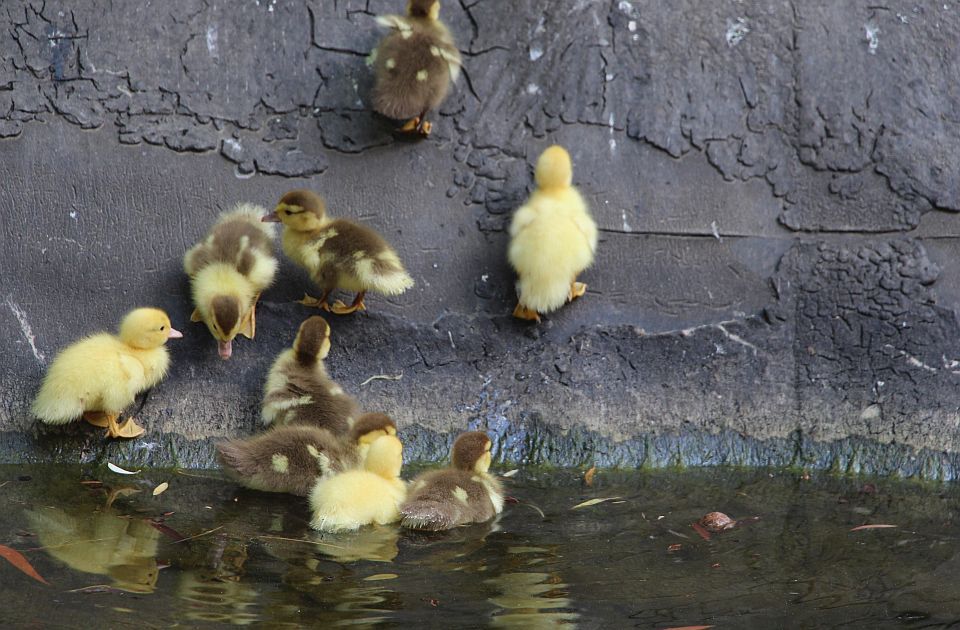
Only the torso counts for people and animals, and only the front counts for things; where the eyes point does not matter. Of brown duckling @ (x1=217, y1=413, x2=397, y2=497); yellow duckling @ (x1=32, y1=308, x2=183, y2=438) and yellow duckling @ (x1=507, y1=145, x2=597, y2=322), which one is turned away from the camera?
yellow duckling @ (x1=507, y1=145, x2=597, y2=322)

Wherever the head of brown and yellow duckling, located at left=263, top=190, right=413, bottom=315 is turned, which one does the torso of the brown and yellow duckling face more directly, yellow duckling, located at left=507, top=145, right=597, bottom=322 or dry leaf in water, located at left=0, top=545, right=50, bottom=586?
the dry leaf in water

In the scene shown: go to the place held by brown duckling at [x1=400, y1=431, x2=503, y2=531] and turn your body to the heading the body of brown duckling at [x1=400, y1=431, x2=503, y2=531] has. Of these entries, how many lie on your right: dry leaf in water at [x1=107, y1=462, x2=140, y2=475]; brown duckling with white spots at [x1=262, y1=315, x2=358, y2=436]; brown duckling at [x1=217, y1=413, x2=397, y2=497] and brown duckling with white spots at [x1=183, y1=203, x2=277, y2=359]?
0

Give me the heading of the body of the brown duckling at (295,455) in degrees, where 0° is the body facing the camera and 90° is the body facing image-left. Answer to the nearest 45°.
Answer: approximately 270°

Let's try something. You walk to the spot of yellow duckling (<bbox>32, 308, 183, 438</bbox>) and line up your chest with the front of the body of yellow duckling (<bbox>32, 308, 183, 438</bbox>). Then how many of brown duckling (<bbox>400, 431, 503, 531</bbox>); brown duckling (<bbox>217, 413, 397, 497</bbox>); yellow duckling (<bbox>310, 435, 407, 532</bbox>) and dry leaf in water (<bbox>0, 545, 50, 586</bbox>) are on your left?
0

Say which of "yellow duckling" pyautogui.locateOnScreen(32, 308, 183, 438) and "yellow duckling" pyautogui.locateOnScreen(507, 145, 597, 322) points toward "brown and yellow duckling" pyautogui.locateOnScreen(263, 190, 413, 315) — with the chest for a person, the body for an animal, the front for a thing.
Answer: "yellow duckling" pyautogui.locateOnScreen(32, 308, 183, 438)

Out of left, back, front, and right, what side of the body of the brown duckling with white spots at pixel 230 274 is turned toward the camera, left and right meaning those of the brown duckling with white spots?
front

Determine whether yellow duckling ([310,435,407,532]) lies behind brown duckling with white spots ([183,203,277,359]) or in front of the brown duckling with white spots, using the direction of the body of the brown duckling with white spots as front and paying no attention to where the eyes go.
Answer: in front

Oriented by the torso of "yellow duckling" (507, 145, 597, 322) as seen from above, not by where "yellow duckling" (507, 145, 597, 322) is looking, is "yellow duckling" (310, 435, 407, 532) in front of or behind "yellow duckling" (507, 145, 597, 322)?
behind

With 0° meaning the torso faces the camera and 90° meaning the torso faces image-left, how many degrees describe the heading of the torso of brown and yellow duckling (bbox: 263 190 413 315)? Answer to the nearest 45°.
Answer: approximately 90°

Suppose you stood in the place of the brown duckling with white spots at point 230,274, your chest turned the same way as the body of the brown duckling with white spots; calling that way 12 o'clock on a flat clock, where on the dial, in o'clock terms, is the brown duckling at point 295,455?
The brown duckling is roughly at 11 o'clock from the brown duckling with white spots.

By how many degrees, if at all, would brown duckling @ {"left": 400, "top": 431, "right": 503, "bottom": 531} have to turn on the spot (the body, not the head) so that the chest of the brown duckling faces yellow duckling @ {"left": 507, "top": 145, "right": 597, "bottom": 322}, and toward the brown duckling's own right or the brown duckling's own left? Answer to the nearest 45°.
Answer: approximately 45° to the brown duckling's own left

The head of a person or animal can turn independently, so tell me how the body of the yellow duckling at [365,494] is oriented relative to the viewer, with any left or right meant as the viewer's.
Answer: facing away from the viewer and to the right of the viewer

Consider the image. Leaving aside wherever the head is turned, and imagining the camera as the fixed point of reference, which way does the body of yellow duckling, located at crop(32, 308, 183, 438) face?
to the viewer's right

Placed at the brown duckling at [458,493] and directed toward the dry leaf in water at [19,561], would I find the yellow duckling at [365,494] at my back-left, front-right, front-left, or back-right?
front-right
